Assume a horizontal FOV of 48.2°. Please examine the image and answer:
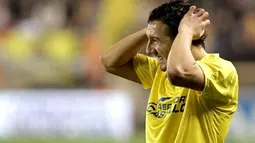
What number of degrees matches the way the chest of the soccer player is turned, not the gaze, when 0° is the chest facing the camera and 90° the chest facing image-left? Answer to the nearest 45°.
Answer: approximately 45°
